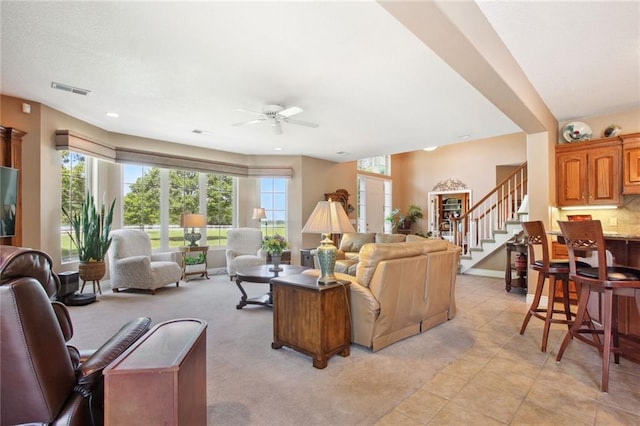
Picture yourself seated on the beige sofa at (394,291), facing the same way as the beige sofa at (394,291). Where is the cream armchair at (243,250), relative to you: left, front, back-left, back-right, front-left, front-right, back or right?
front

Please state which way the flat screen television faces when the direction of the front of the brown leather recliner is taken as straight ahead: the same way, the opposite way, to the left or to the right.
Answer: to the right

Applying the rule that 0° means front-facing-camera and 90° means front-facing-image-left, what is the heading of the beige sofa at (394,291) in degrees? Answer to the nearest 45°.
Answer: approximately 135°

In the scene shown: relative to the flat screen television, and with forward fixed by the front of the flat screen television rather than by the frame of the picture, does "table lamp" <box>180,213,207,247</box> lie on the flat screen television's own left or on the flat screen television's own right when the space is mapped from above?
on the flat screen television's own left

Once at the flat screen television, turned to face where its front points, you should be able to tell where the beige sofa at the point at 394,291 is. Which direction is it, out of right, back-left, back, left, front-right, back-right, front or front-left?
front

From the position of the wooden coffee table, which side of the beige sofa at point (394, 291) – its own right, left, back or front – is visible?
front

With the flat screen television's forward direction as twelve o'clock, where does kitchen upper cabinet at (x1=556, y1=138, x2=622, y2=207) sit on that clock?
The kitchen upper cabinet is roughly at 12 o'clock from the flat screen television.

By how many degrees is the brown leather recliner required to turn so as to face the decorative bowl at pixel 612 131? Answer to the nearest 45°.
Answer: approximately 45° to its right

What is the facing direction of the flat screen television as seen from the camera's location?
facing the viewer and to the right of the viewer

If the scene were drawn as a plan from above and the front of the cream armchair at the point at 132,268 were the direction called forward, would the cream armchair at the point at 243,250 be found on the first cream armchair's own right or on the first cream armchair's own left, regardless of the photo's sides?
on the first cream armchair's own left

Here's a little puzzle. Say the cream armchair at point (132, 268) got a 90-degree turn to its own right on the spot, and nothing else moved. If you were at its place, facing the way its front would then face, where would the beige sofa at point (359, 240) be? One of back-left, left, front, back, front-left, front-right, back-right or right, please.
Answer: back-left
